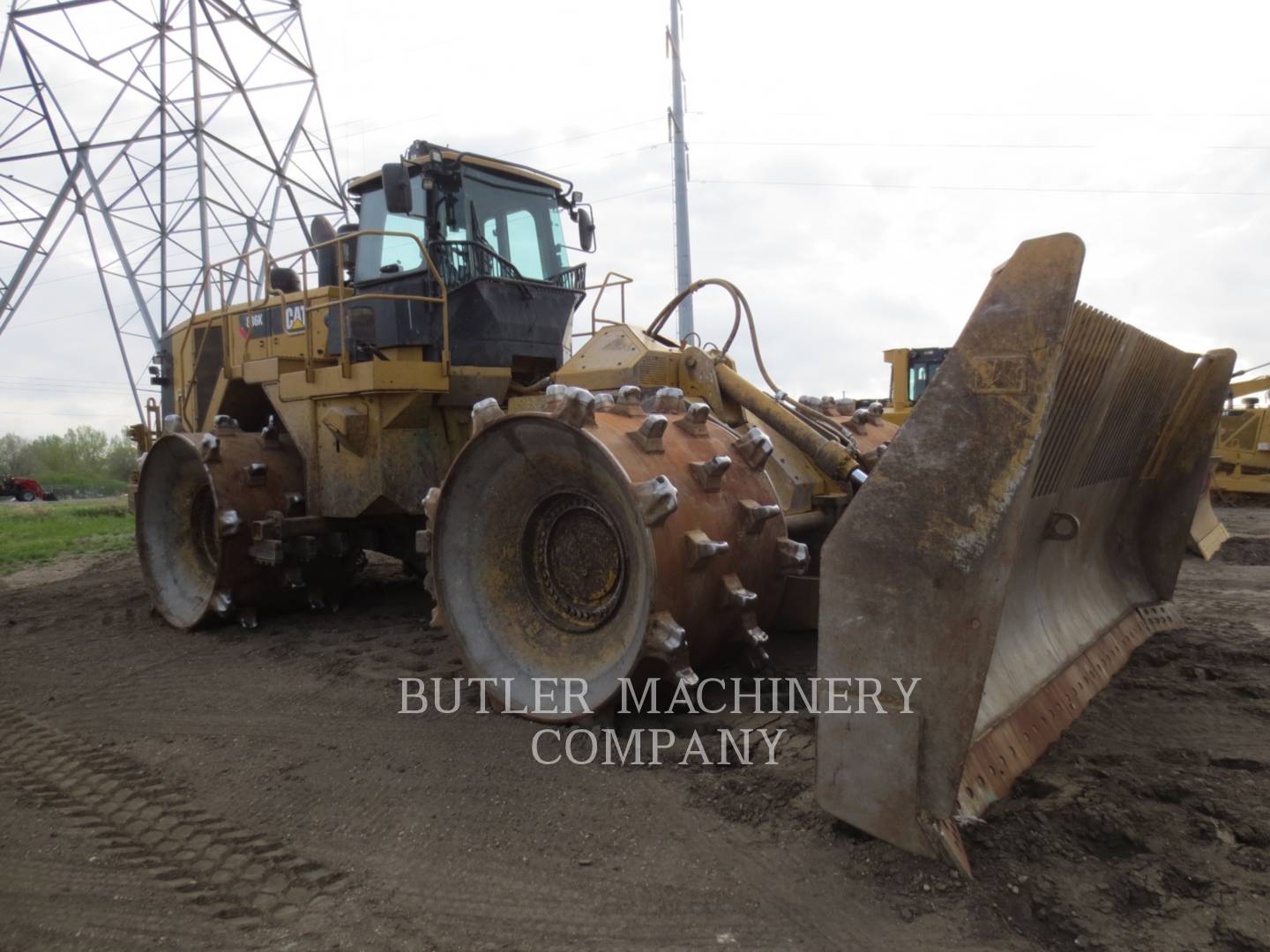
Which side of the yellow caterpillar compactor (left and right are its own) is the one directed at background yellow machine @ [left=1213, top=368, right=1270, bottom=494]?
left

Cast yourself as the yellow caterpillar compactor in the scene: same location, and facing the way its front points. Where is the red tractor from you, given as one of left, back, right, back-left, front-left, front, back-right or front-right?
back

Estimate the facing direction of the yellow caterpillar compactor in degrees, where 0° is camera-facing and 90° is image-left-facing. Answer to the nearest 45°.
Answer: approximately 315°
